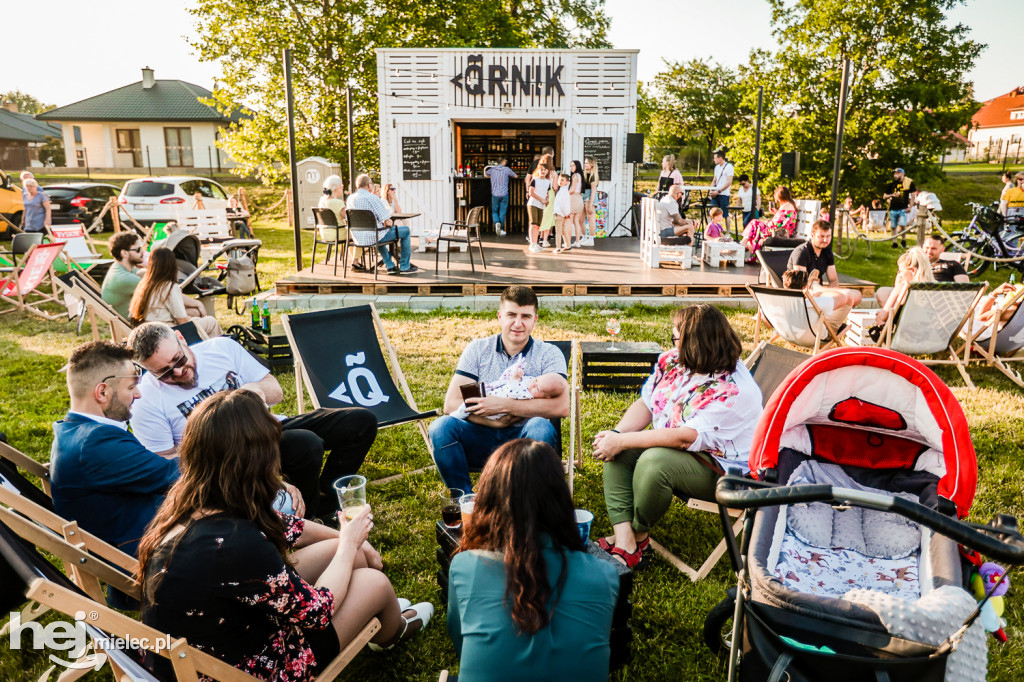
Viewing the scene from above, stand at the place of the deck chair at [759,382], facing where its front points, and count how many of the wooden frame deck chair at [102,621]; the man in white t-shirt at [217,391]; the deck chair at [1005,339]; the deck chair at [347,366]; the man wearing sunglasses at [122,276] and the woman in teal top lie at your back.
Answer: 1

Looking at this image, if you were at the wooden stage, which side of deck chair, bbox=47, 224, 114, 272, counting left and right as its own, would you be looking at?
front

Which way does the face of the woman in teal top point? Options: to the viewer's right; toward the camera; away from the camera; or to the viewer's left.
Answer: away from the camera

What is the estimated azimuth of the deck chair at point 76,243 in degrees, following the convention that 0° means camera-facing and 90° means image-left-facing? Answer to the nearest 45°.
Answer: approximately 315°

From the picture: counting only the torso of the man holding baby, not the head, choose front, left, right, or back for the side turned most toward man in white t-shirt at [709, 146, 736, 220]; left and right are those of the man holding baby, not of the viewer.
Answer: back

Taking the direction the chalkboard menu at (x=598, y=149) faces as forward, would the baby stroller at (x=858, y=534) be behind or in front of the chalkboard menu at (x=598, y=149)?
in front

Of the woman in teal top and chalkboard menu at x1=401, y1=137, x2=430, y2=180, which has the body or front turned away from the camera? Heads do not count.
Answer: the woman in teal top

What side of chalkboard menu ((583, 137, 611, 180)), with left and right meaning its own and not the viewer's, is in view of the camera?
front

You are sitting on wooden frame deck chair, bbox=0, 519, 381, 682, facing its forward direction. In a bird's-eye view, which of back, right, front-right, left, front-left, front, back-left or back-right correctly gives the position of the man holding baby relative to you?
front

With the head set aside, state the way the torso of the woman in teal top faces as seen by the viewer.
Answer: away from the camera

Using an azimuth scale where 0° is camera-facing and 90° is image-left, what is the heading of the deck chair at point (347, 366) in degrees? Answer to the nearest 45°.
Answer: approximately 315°

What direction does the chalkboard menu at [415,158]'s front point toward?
toward the camera

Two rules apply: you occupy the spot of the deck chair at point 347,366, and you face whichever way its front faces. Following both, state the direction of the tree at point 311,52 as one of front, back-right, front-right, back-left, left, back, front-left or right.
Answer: back-left

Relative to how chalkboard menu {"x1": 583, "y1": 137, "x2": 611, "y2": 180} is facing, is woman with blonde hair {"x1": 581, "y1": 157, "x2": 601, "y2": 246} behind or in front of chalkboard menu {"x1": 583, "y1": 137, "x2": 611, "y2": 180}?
in front

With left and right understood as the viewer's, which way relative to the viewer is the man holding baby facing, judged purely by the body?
facing the viewer
